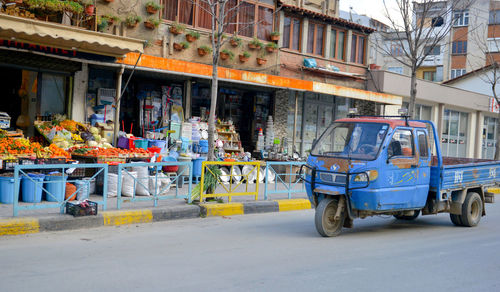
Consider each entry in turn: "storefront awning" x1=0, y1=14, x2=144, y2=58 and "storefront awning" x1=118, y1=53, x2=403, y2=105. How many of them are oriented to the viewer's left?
0

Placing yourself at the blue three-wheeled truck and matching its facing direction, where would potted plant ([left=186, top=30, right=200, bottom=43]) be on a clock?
The potted plant is roughly at 3 o'clock from the blue three-wheeled truck.

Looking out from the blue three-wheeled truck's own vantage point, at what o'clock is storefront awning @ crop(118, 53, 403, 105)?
The storefront awning is roughly at 3 o'clock from the blue three-wheeled truck.

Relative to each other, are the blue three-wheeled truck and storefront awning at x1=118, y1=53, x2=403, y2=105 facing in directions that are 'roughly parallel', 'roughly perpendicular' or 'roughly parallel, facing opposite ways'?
roughly perpendicular

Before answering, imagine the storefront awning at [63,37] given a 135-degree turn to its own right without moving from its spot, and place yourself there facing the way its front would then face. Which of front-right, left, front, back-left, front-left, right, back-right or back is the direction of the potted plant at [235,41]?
back-right

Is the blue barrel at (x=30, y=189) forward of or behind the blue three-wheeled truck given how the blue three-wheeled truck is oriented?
forward

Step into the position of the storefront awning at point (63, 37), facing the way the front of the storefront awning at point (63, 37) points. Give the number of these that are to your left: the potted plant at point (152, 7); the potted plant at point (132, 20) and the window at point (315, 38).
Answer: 3

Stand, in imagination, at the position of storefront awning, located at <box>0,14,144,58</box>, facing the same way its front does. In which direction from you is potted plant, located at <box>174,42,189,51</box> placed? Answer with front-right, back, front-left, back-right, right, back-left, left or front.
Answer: left

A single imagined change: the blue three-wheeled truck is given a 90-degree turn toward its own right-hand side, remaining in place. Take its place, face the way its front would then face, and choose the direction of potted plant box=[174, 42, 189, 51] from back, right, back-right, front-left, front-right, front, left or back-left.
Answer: front

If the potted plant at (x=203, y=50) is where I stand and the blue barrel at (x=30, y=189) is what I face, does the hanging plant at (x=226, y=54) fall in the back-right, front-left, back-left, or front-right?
back-left

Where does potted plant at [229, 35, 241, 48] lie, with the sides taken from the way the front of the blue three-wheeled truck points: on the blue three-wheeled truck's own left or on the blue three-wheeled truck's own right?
on the blue three-wheeled truck's own right

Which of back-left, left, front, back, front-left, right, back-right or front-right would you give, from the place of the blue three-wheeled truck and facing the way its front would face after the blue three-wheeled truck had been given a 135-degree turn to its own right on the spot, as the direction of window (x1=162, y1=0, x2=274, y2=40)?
front-left

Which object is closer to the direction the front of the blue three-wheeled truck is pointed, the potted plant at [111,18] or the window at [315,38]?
the potted plant

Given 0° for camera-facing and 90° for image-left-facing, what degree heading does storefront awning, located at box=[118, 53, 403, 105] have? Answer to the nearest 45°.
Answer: approximately 315°

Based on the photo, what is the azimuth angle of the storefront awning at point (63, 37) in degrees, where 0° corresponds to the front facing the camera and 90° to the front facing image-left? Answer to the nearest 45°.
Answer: approximately 315°
